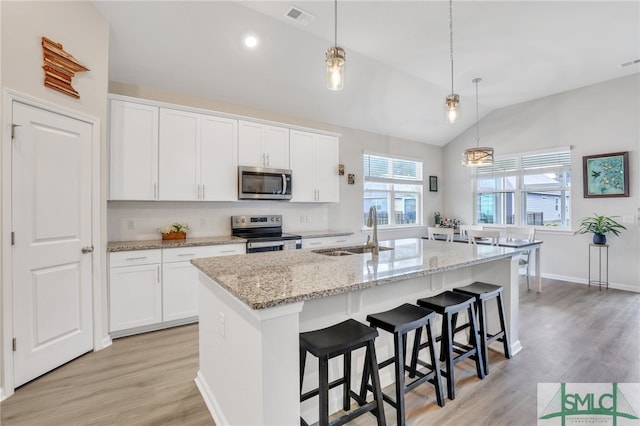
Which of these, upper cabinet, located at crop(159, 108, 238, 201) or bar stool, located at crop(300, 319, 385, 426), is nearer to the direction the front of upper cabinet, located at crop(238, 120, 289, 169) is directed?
the bar stool

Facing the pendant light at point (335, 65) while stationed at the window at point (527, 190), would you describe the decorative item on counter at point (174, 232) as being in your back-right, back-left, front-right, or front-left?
front-right

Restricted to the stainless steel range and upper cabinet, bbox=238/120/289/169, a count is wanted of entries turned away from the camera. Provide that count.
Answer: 0

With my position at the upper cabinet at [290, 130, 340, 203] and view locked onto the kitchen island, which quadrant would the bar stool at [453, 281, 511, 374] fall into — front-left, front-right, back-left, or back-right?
front-left

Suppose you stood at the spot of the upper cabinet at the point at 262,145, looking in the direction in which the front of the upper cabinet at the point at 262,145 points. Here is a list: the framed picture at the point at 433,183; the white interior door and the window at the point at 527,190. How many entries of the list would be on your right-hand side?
1

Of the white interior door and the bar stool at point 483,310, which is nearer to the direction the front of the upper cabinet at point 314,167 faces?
the bar stool

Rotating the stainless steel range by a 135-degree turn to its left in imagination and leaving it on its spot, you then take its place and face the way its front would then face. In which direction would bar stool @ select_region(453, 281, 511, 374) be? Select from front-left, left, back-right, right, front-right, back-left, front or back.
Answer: back-right

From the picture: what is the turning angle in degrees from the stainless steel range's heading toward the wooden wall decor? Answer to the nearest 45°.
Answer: approximately 90° to its right

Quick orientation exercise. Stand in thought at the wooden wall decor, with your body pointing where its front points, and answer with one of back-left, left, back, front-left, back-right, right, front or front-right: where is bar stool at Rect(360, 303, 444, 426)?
front

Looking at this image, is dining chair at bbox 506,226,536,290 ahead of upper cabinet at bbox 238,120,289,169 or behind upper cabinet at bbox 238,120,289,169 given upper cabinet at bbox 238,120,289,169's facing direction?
ahead

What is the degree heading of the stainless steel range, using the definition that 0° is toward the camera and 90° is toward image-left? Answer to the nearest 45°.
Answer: approximately 315°

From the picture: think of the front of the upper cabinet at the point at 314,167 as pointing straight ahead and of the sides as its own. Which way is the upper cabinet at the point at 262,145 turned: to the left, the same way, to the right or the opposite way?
the same way

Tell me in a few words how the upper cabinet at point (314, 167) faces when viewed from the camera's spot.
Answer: facing the viewer and to the right of the viewer

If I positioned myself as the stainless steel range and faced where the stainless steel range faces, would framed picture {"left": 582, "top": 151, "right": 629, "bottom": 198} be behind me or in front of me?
in front

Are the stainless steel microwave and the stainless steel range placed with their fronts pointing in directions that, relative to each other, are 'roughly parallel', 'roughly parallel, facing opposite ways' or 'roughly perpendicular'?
roughly parallel

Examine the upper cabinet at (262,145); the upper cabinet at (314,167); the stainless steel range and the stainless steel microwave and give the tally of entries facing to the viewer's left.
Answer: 0
